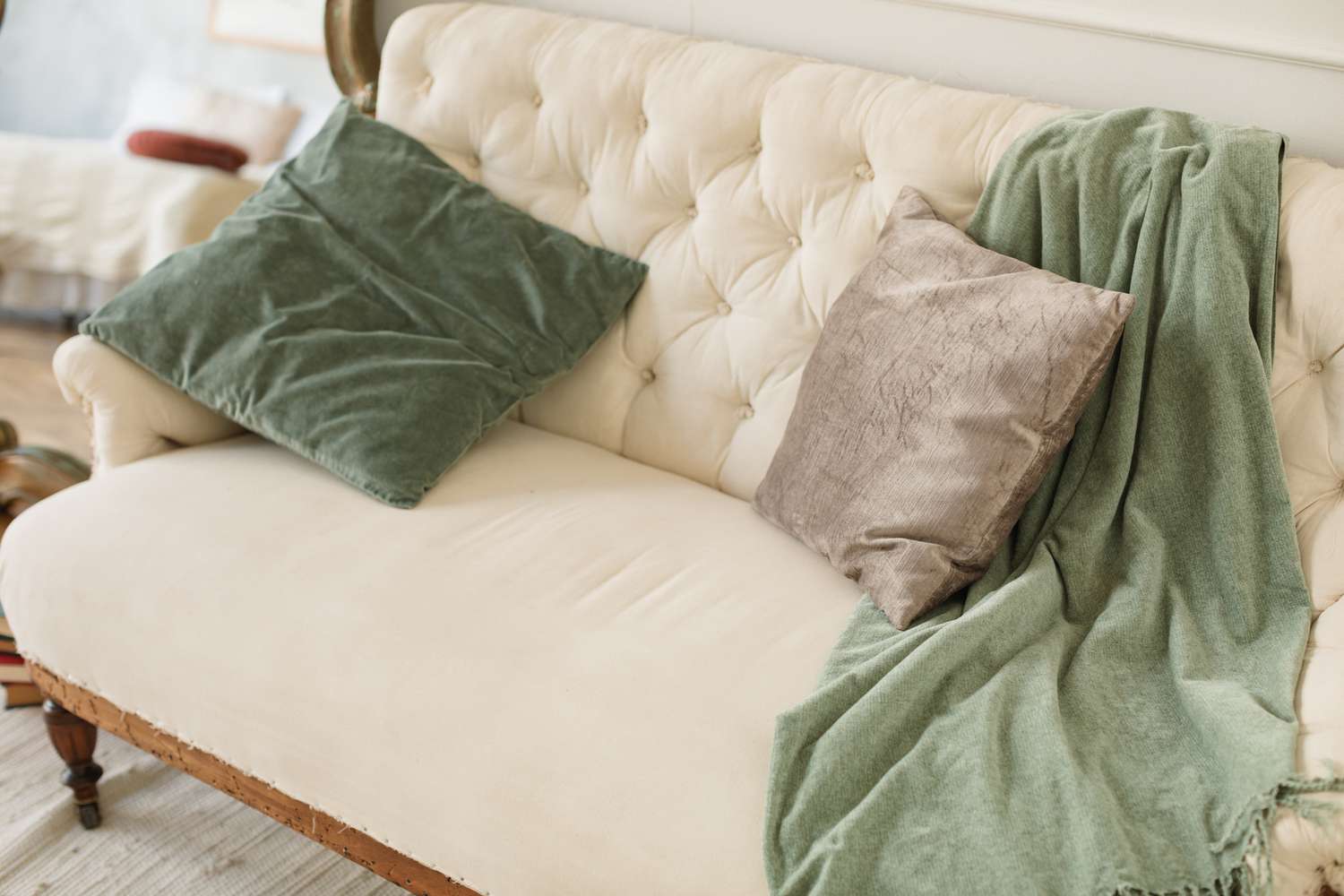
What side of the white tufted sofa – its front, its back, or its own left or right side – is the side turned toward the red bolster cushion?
right

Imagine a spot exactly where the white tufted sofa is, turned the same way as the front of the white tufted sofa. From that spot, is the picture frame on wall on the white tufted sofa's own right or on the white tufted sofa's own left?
on the white tufted sofa's own right

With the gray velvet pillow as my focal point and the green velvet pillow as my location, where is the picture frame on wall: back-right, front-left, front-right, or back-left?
back-left
